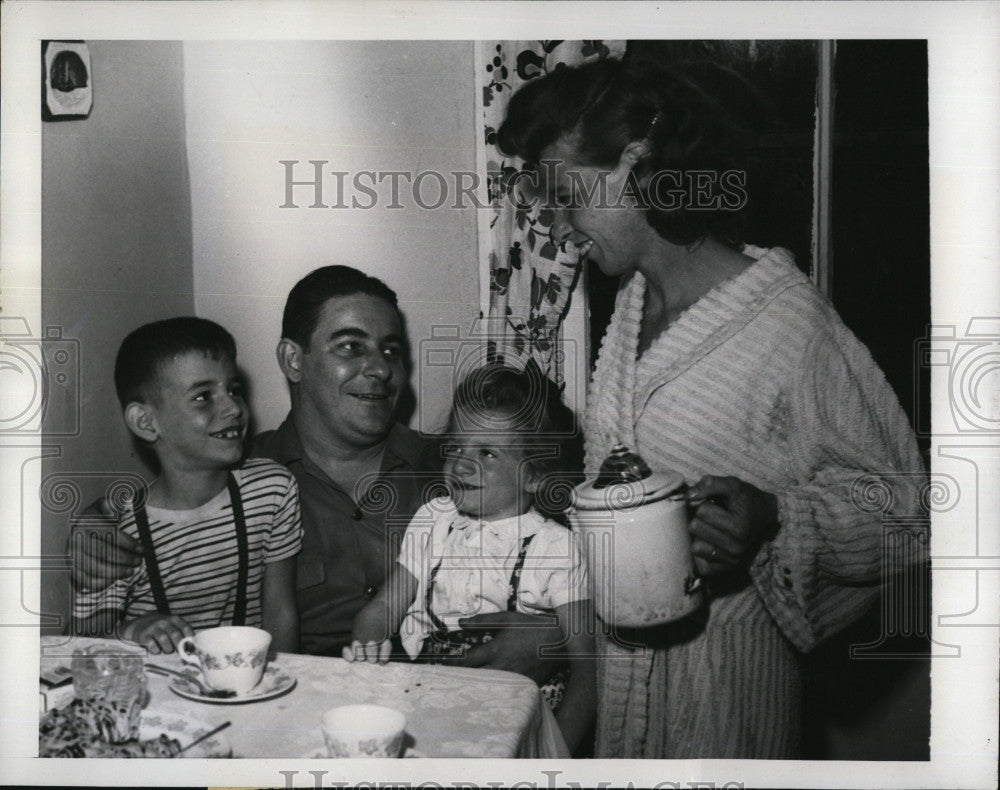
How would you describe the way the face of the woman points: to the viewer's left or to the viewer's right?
to the viewer's left

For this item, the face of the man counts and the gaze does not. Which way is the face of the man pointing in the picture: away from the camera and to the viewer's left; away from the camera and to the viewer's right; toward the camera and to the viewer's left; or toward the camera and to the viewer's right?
toward the camera and to the viewer's right

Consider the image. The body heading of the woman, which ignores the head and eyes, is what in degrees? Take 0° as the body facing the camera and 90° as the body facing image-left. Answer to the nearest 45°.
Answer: approximately 45°
